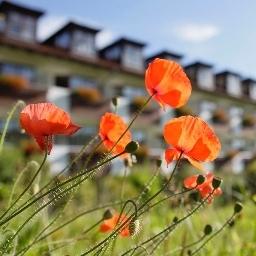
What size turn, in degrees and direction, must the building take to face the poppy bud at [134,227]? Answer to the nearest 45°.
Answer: approximately 45° to its right

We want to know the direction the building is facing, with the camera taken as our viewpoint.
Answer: facing the viewer and to the right of the viewer

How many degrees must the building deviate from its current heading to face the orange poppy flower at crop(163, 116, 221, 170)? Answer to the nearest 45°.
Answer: approximately 45° to its right

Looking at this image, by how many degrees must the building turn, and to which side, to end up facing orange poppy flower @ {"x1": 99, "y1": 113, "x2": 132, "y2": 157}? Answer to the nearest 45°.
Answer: approximately 45° to its right

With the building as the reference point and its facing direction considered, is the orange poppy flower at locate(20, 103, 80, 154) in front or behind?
in front
